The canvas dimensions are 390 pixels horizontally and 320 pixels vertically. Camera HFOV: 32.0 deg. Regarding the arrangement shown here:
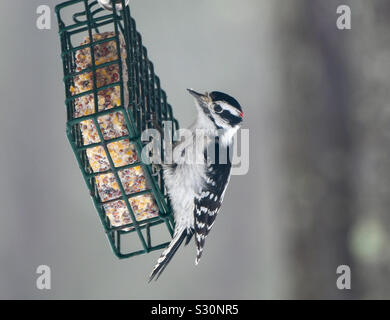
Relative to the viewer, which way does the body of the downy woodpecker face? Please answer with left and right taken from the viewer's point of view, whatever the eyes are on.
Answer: facing to the left of the viewer
